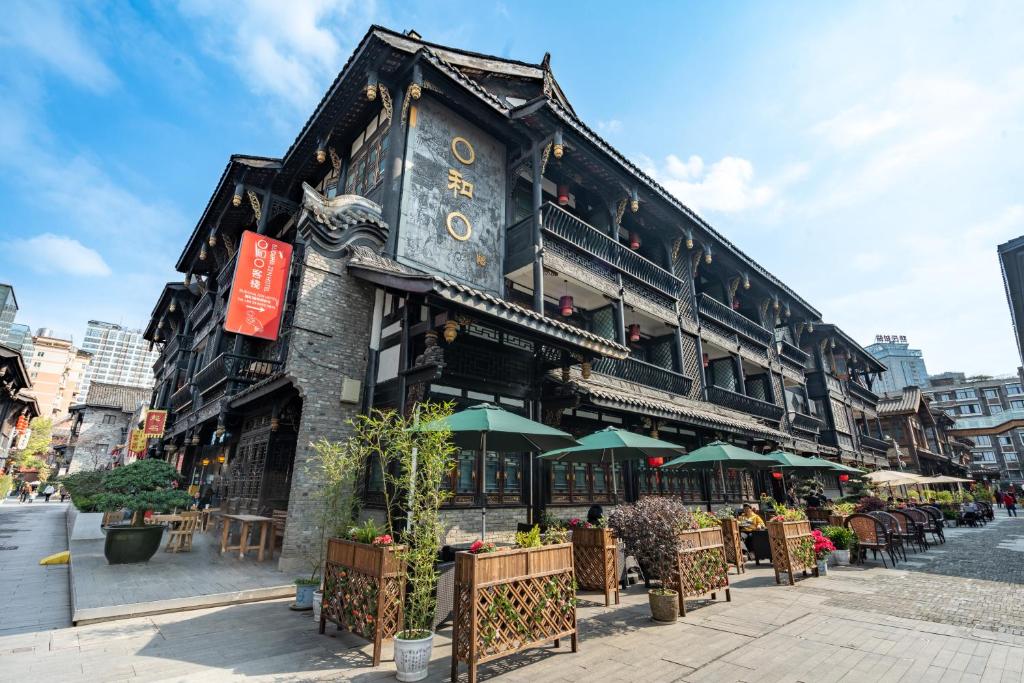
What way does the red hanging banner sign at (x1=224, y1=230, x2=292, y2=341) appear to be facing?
toward the camera

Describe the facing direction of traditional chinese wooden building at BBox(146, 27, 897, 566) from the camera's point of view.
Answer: facing the viewer and to the right of the viewer

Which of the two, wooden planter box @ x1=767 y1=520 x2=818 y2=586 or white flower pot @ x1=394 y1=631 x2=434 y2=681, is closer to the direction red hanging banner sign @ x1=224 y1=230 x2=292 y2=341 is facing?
the white flower pot

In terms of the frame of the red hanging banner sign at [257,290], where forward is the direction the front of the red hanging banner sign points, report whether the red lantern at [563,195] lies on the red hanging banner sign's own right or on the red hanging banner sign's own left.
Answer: on the red hanging banner sign's own left

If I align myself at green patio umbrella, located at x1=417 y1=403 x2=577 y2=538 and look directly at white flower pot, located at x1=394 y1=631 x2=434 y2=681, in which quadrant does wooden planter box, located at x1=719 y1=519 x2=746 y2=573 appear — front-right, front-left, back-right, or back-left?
back-left

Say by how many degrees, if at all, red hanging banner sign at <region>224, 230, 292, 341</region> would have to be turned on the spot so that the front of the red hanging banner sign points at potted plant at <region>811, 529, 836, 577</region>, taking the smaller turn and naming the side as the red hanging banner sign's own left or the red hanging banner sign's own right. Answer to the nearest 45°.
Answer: approximately 45° to the red hanging banner sign's own left

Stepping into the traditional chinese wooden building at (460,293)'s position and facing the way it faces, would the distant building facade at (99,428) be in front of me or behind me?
behind

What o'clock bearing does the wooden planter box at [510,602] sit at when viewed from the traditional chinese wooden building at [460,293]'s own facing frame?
The wooden planter box is roughly at 1 o'clock from the traditional chinese wooden building.
